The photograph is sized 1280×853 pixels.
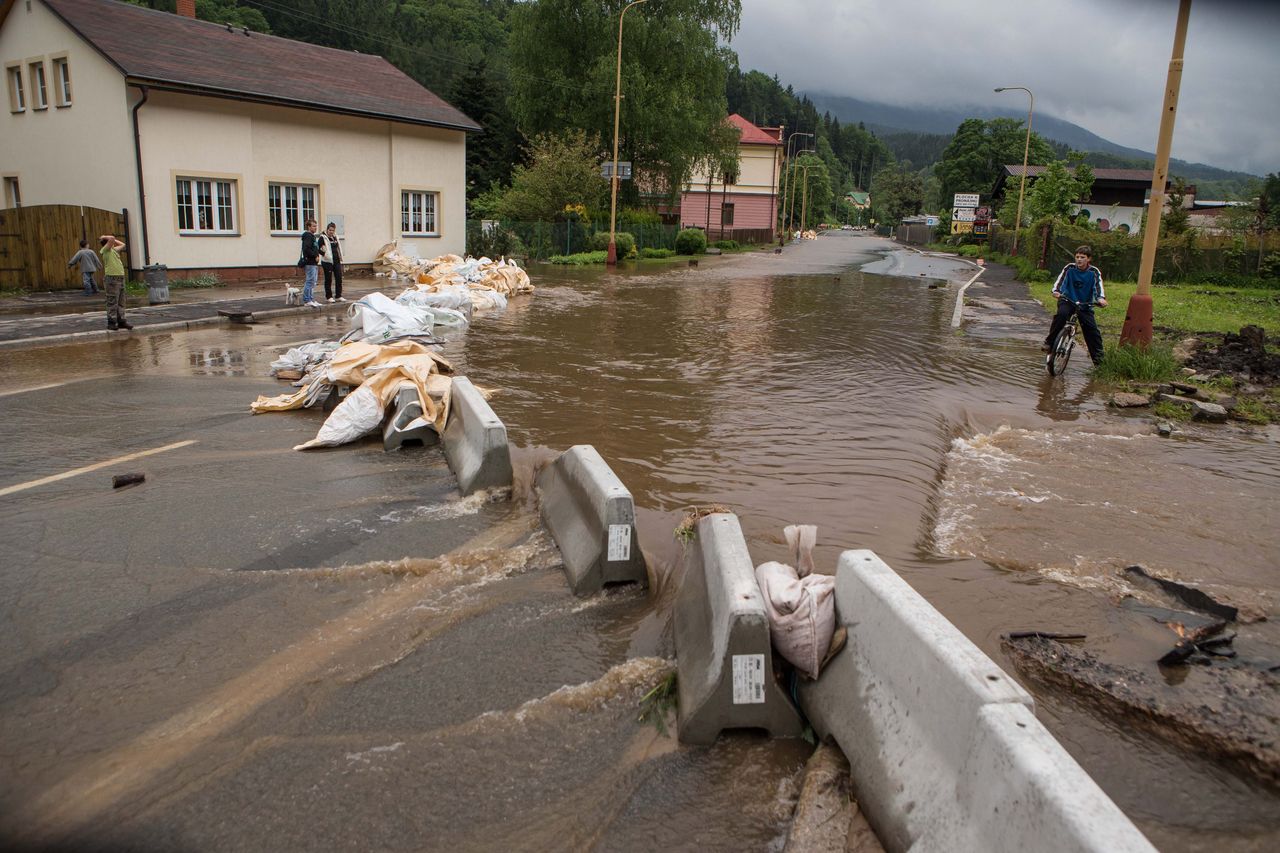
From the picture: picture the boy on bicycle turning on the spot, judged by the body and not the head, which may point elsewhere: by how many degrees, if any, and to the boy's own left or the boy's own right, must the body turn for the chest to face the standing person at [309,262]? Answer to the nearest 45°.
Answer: approximately 90° to the boy's own right

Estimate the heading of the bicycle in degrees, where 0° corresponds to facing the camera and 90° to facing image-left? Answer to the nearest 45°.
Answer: approximately 0°

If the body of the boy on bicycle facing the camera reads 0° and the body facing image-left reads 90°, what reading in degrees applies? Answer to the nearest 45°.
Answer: approximately 0°

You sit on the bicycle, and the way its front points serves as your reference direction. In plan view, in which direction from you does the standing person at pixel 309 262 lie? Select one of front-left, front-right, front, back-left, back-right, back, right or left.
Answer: right

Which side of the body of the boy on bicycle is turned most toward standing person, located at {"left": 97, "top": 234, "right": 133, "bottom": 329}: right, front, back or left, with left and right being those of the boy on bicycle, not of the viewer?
right

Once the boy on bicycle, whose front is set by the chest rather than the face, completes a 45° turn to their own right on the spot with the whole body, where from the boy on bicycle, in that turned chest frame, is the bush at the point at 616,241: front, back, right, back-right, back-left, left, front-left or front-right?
right

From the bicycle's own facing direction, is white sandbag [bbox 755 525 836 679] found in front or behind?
in front

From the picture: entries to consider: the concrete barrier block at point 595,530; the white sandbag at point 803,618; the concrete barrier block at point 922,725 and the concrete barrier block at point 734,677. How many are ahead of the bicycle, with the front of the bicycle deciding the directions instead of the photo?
4

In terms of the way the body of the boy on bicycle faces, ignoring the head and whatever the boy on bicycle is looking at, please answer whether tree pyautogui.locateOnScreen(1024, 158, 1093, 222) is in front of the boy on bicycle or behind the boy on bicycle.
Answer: behind

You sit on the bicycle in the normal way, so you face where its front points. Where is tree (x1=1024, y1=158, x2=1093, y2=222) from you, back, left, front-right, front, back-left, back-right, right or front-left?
back

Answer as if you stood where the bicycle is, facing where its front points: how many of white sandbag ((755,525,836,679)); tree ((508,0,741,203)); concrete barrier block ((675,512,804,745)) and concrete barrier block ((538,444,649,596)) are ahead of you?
3

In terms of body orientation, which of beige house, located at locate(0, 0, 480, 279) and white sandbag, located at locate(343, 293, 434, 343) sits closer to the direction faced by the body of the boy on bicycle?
the white sandbag

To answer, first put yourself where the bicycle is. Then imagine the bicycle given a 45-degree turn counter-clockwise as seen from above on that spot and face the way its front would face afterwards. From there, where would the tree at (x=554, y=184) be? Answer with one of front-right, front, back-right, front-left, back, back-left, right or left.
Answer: back

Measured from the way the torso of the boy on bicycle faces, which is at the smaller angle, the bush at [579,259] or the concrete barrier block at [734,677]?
the concrete barrier block

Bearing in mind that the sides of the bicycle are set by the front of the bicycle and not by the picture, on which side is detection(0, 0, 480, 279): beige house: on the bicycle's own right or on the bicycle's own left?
on the bicycle's own right

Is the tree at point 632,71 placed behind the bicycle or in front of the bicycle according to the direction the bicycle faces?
behind
